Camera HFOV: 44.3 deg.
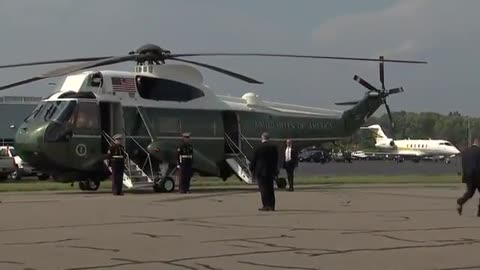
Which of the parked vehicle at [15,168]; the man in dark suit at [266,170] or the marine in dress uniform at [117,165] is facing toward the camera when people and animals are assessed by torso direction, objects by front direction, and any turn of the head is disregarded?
the marine in dress uniform

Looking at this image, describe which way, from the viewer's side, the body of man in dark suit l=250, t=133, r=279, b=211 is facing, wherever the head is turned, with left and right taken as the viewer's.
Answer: facing away from the viewer and to the left of the viewer

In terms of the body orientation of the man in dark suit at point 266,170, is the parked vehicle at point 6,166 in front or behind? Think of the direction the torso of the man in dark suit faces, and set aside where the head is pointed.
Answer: in front

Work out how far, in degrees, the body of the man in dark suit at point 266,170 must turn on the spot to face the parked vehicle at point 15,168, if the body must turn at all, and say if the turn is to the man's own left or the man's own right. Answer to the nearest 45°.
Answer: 0° — they already face it

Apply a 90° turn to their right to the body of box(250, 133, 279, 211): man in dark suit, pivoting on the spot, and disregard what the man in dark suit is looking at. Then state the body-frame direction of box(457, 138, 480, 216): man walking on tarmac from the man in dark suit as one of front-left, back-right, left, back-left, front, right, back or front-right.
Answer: front-right

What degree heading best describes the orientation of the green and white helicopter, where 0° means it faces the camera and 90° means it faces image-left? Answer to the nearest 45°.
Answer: approximately 45°

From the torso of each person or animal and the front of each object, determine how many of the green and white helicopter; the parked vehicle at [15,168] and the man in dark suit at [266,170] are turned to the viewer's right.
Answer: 1

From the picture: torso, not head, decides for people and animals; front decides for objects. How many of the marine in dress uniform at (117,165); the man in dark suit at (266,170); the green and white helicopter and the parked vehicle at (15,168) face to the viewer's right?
1

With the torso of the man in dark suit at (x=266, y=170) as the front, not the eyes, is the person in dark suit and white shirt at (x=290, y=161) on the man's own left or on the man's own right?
on the man's own right

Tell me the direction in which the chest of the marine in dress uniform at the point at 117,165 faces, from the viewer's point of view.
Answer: toward the camera

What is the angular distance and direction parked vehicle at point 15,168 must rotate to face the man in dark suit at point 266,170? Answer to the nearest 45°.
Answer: approximately 90° to its right
